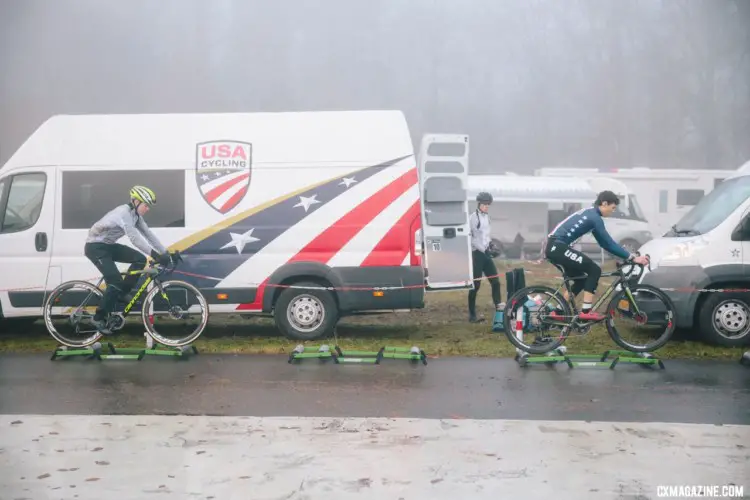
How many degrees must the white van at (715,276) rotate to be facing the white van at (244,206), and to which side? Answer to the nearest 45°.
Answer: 0° — it already faces it

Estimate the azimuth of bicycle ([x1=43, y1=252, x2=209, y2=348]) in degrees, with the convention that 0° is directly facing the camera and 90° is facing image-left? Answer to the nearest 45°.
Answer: approximately 270°

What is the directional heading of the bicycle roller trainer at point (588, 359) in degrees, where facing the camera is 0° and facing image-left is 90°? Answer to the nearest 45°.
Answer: approximately 270°

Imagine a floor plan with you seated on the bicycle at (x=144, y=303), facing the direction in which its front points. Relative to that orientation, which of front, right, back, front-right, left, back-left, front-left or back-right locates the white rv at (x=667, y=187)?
front-left

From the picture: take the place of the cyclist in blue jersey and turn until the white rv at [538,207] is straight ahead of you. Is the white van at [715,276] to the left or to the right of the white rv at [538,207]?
right

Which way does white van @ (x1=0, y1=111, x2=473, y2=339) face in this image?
to the viewer's left

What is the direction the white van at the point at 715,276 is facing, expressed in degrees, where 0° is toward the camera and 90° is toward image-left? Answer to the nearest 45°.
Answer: approximately 90°

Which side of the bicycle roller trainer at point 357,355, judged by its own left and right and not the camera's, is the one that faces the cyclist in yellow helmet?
back

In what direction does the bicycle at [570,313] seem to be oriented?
to the viewer's right

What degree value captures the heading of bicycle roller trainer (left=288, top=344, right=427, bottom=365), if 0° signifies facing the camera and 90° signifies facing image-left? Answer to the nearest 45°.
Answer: approximately 270°

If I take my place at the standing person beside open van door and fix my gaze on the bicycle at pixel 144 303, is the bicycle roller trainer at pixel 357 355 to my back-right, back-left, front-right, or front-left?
front-left

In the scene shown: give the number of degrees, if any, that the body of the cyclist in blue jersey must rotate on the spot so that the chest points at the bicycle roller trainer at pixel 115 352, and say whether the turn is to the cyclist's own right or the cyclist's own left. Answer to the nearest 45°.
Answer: approximately 180°

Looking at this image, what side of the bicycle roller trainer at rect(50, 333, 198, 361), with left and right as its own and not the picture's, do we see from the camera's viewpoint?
right

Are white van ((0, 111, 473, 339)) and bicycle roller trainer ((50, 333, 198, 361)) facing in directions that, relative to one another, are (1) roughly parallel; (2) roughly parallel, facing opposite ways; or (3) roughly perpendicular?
roughly parallel, facing opposite ways

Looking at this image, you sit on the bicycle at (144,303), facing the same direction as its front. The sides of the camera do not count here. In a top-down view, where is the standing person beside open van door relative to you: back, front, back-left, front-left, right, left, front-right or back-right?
front

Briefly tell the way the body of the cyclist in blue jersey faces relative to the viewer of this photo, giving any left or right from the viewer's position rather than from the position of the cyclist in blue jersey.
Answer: facing to the right of the viewer

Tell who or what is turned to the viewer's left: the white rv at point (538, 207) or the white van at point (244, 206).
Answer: the white van

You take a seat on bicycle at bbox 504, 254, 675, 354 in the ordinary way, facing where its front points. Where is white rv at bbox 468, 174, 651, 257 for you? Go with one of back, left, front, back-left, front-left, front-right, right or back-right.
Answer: left

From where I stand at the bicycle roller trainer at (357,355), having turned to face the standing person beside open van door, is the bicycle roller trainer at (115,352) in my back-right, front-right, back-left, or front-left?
back-left

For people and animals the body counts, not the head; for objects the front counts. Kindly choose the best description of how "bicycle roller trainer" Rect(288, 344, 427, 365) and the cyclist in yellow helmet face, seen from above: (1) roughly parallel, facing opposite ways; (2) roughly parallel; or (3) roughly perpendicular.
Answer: roughly parallel

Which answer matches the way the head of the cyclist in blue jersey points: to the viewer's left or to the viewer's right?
to the viewer's right
